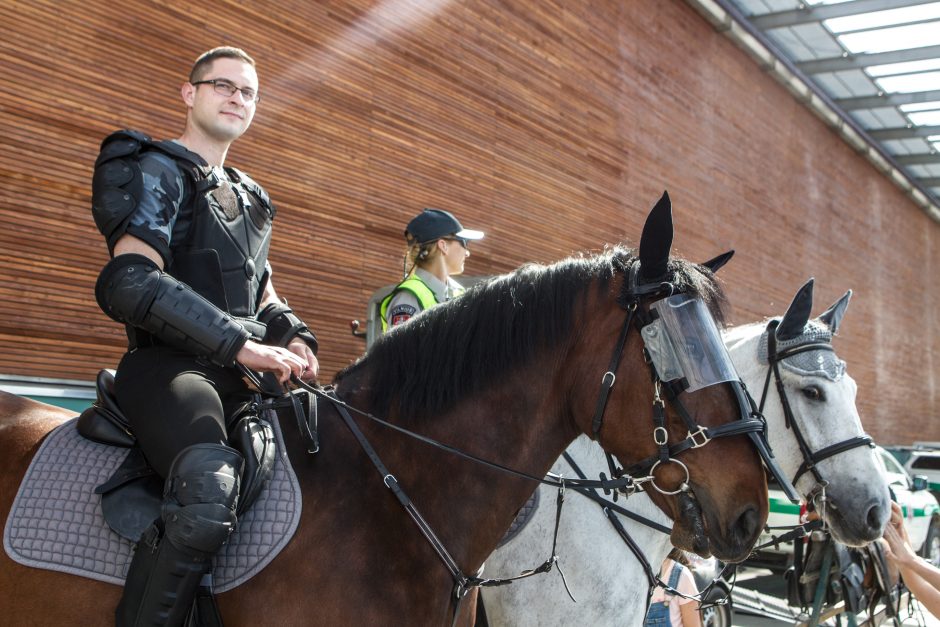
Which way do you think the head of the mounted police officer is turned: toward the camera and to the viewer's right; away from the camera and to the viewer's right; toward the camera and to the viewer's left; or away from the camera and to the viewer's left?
toward the camera and to the viewer's right

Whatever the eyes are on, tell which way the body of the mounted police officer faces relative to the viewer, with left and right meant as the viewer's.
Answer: facing the viewer and to the right of the viewer

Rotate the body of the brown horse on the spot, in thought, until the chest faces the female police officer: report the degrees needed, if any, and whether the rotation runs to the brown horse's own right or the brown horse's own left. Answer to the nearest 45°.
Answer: approximately 90° to the brown horse's own left

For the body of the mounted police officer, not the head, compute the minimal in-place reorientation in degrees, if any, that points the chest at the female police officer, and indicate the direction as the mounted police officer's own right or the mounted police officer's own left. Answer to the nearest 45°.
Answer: approximately 90° to the mounted police officer's own left

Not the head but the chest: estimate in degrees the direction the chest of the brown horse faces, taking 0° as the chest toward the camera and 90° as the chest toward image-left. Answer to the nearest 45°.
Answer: approximately 270°

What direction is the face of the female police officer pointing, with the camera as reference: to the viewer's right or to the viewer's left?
to the viewer's right
